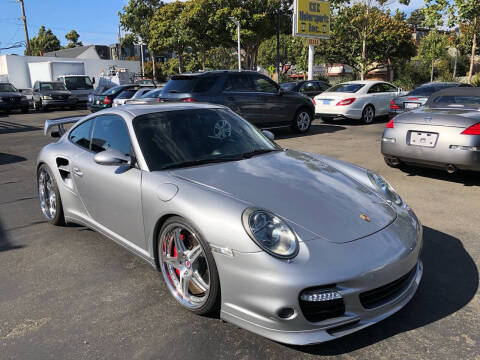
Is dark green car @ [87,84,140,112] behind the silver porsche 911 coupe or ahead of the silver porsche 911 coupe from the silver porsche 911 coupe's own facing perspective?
behind

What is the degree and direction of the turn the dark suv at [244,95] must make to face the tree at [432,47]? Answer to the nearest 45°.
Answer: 0° — it already faces it

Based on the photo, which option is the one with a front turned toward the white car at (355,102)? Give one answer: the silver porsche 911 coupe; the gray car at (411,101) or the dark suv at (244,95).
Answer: the dark suv

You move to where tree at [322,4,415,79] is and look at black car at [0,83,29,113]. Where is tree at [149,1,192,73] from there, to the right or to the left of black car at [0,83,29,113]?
right

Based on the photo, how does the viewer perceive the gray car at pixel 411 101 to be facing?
facing away from the viewer and to the right of the viewer

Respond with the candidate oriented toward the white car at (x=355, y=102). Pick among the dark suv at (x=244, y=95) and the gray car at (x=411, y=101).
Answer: the dark suv

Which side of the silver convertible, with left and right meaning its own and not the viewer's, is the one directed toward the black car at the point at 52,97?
left

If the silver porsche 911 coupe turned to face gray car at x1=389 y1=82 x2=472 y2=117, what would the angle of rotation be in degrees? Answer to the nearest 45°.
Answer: approximately 90° to its left

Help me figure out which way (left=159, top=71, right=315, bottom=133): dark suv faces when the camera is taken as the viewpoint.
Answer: facing away from the viewer and to the right of the viewer
